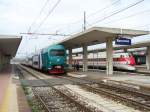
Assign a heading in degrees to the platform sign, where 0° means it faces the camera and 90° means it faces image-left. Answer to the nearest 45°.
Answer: approximately 0°

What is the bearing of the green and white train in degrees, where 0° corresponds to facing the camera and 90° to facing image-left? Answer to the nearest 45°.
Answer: approximately 315°

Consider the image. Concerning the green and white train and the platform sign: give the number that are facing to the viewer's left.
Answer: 0

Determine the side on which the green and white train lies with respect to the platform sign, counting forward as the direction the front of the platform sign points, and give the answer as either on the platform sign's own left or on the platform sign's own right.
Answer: on the platform sign's own right
